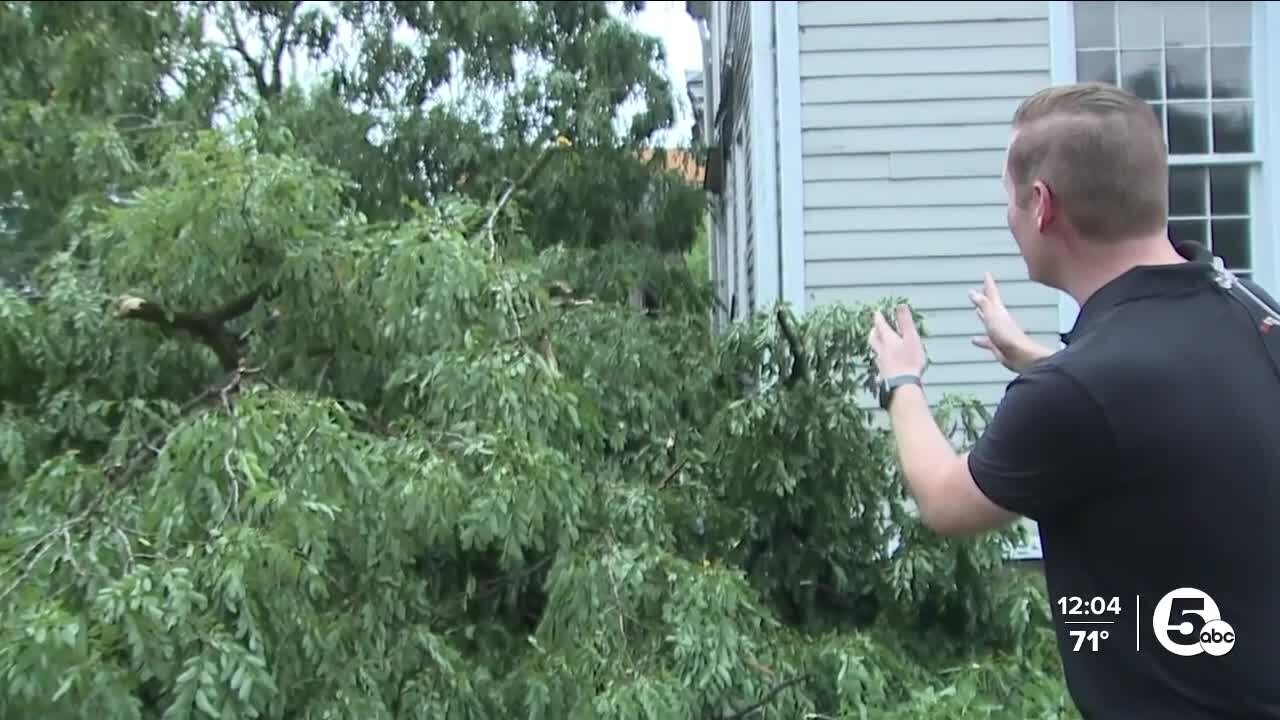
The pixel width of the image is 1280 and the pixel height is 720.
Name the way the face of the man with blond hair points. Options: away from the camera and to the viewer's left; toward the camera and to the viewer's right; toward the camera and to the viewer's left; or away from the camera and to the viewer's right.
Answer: away from the camera and to the viewer's left

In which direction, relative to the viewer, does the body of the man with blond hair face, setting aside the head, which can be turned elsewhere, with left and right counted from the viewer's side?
facing away from the viewer and to the left of the viewer

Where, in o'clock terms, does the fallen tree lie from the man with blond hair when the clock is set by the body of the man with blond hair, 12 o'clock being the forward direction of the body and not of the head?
The fallen tree is roughly at 12 o'clock from the man with blond hair.
